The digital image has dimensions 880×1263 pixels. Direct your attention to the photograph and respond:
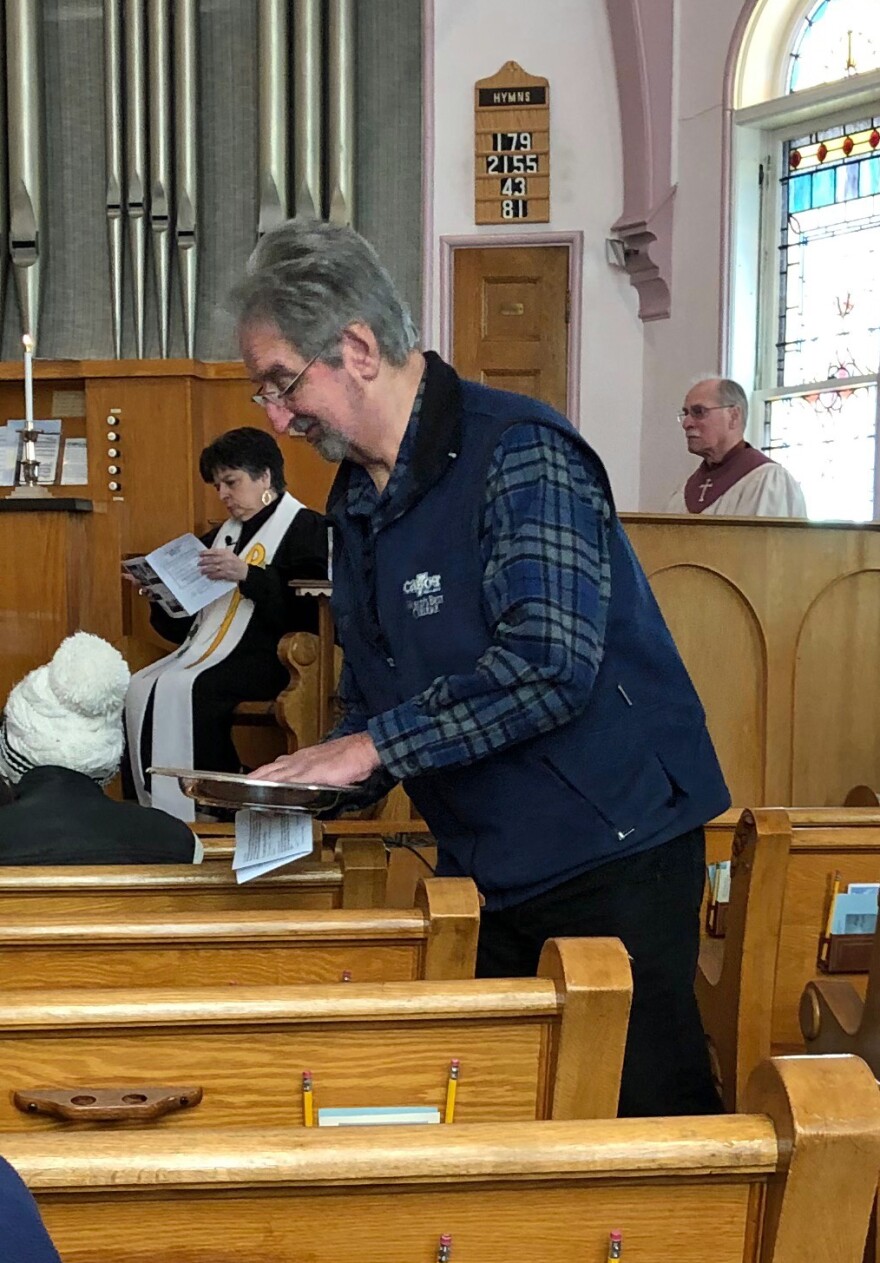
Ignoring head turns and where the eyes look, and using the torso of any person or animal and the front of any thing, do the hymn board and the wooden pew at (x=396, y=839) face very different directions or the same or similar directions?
very different directions

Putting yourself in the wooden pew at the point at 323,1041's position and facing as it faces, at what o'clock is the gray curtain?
The gray curtain is roughly at 12 o'clock from the wooden pew.

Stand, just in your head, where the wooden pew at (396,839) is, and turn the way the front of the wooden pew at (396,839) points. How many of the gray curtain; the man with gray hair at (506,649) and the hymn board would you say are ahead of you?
2

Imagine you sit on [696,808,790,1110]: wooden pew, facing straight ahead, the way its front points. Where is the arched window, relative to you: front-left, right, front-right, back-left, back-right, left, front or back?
front-right

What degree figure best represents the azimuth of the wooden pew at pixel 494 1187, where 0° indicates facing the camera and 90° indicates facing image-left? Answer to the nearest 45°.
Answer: approximately 180°

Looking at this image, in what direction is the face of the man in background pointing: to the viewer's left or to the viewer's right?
to the viewer's left

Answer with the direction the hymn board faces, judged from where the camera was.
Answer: facing the viewer

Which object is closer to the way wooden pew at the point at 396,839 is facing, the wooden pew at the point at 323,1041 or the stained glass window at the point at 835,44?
the stained glass window

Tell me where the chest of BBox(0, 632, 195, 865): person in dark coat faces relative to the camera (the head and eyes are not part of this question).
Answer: away from the camera

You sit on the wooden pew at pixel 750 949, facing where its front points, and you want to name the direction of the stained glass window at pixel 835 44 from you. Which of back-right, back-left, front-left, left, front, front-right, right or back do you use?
front-right

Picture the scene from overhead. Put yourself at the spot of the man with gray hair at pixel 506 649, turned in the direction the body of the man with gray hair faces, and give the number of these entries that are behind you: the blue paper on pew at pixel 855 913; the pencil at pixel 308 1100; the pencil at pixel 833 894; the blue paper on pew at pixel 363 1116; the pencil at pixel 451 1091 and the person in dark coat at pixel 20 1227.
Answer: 2

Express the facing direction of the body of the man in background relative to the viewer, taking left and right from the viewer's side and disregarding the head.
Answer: facing the viewer and to the left of the viewer

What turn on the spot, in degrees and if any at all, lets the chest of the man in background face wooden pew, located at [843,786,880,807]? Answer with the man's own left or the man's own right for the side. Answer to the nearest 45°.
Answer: approximately 45° to the man's own left

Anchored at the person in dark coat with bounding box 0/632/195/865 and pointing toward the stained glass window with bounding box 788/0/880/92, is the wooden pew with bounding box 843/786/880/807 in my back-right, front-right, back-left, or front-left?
front-right

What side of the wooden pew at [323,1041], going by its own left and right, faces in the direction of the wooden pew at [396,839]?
front

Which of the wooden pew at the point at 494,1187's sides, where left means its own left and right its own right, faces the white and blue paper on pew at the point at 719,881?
front

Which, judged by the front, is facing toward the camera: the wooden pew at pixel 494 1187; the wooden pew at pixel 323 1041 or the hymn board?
the hymn board
